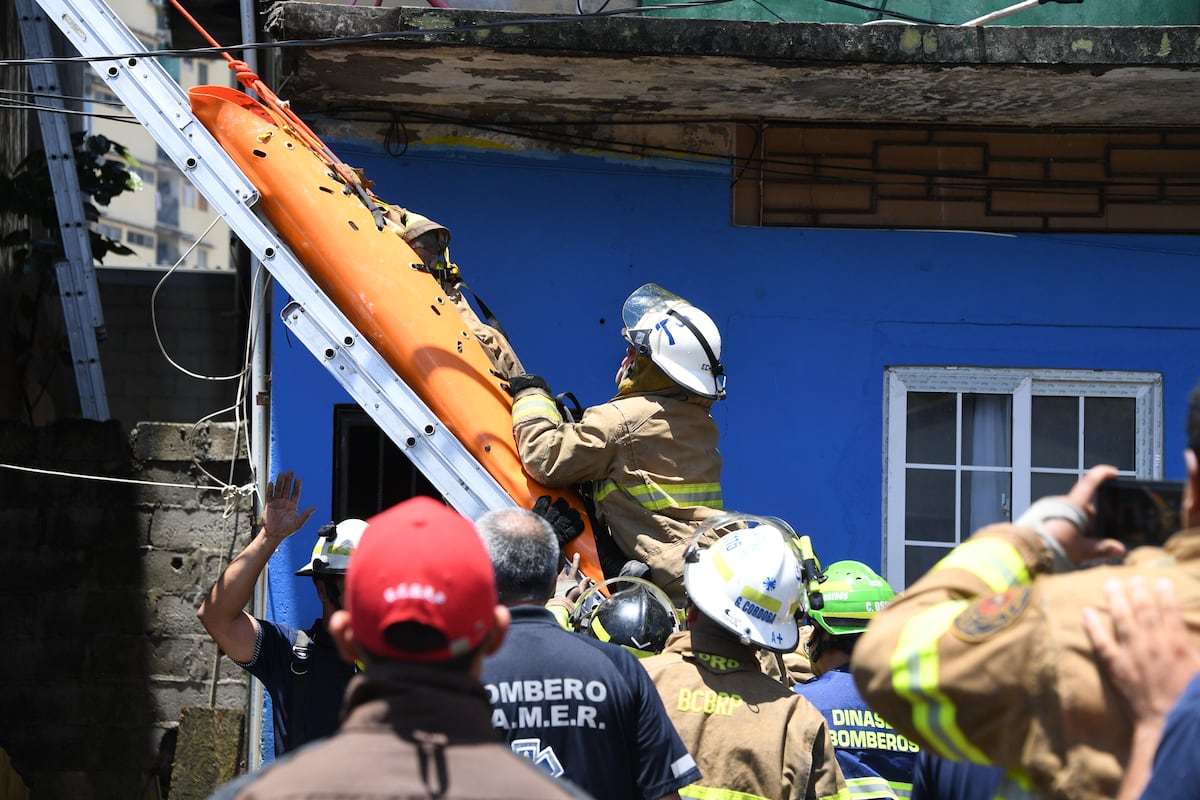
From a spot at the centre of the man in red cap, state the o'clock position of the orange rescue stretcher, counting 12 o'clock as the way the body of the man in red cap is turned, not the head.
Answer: The orange rescue stretcher is roughly at 12 o'clock from the man in red cap.

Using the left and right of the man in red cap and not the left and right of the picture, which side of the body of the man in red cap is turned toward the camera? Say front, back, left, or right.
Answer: back

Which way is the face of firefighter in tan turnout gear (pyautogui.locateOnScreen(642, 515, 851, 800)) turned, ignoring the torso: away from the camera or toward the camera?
away from the camera

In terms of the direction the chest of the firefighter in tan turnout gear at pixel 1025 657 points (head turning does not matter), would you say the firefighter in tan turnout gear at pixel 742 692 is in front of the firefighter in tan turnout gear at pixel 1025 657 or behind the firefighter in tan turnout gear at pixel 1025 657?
in front

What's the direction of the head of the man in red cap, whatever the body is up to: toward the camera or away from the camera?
away from the camera

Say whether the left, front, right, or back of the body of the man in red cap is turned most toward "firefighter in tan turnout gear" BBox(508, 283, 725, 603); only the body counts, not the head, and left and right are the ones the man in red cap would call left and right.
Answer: front

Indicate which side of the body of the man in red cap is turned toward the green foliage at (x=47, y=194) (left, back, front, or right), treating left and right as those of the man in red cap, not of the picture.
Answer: front

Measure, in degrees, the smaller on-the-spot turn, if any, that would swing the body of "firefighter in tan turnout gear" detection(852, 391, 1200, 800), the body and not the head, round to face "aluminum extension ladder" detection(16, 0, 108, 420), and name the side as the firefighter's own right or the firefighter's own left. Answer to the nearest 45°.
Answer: approximately 45° to the firefighter's own left

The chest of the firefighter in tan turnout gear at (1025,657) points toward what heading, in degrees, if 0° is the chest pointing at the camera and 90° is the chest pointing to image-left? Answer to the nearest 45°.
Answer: approximately 180°

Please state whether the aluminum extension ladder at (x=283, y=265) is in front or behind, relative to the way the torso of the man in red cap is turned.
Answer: in front

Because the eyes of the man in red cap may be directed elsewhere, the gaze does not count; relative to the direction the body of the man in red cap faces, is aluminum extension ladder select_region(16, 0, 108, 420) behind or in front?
in front
